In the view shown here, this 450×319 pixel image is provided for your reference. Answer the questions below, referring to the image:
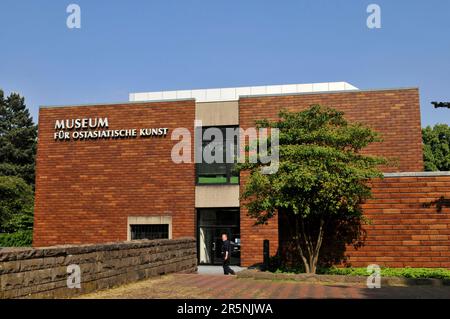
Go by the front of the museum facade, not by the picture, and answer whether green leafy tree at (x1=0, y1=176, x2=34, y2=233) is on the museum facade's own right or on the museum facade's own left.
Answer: on the museum facade's own right

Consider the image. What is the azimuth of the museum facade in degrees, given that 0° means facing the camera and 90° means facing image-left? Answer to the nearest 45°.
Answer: approximately 0°

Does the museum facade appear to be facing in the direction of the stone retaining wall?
yes

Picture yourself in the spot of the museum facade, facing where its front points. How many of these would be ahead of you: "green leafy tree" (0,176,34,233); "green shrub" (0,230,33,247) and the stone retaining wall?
1

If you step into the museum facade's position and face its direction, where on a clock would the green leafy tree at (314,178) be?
The green leafy tree is roughly at 11 o'clock from the museum facade.

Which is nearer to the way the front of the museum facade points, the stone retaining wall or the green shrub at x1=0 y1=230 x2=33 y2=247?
the stone retaining wall

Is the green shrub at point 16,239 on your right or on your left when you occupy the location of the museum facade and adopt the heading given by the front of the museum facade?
on your right
